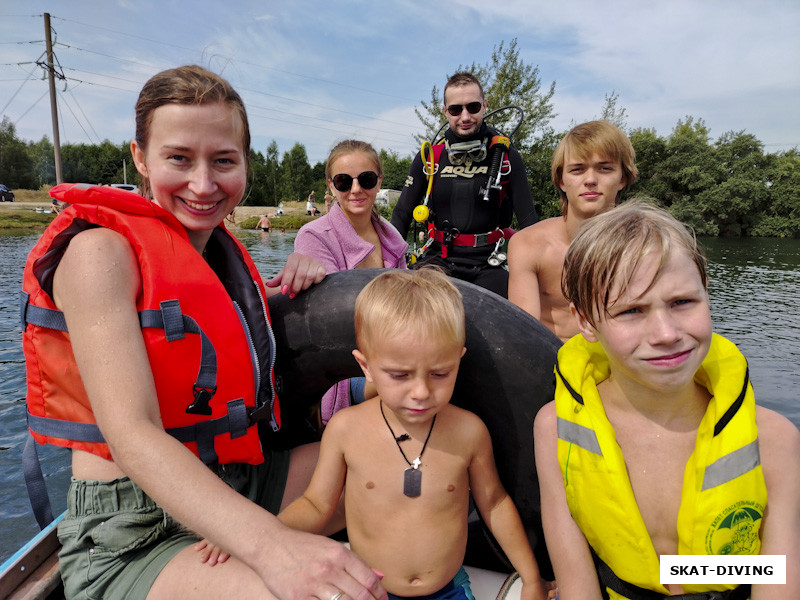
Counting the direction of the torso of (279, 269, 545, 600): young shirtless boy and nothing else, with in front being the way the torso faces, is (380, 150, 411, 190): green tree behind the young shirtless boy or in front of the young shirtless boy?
behind

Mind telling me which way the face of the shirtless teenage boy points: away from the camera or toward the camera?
toward the camera

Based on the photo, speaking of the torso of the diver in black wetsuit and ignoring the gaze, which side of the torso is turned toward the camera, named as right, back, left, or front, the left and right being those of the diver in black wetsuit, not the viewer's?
front

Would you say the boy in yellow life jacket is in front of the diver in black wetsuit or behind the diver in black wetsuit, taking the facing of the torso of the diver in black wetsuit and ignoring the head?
in front

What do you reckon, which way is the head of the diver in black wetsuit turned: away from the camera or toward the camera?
toward the camera

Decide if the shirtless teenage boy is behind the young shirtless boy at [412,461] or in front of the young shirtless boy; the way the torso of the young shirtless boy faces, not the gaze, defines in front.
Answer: behind

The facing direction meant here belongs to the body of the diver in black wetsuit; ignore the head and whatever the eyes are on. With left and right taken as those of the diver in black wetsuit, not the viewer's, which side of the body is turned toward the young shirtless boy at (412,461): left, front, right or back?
front

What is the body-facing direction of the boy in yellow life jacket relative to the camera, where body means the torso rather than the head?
toward the camera

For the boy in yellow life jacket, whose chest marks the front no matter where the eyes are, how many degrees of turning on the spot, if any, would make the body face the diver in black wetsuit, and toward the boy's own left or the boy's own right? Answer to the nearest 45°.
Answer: approximately 135° to the boy's own right

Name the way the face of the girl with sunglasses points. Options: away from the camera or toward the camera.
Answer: toward the camera

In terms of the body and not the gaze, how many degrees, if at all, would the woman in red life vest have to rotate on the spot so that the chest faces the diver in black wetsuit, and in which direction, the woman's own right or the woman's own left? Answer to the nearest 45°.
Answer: approximately 90° to the woman's own left

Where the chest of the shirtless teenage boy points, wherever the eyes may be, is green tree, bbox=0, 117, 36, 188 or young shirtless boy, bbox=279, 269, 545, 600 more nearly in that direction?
the young shirtless boy
